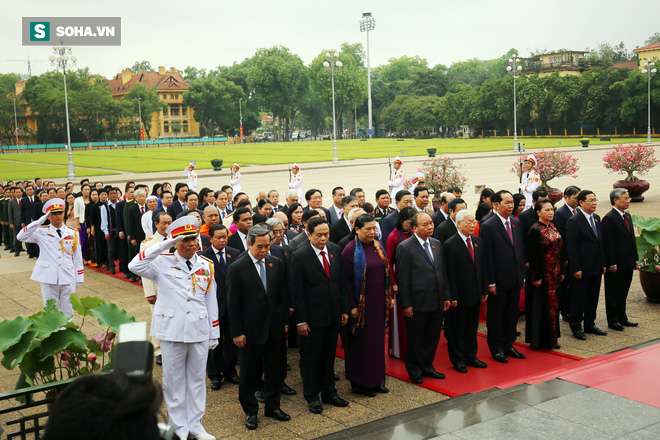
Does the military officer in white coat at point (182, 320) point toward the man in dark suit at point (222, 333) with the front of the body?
no

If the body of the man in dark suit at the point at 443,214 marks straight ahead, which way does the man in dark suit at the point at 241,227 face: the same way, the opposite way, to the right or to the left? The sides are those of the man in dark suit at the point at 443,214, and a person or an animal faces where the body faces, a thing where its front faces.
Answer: the same way

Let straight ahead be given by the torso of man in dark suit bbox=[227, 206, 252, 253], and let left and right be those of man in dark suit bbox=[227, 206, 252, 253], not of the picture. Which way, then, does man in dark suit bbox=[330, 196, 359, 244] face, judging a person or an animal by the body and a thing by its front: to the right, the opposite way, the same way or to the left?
the same way

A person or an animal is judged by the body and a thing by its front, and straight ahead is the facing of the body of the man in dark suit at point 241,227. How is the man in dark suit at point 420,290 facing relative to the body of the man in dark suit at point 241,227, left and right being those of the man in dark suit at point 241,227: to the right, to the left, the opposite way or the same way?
the same way

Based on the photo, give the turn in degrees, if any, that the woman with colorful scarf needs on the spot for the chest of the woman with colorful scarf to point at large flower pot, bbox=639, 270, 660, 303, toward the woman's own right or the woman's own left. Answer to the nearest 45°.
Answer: approximately 90° to the woman's own left

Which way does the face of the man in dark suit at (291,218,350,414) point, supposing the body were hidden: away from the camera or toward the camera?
toward the camera

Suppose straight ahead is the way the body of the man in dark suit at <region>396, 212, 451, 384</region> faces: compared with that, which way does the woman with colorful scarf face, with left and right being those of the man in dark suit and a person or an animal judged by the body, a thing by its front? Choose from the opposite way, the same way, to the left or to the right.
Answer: the same way

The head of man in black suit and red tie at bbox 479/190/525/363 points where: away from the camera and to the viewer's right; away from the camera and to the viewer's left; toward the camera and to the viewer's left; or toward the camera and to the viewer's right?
toward the camera and to the viewer's right

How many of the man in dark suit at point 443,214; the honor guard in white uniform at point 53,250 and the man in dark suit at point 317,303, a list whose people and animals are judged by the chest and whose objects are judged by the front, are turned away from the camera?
0

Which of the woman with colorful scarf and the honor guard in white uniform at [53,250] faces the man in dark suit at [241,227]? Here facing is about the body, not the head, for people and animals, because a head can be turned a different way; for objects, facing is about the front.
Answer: the honor guard in white uniform

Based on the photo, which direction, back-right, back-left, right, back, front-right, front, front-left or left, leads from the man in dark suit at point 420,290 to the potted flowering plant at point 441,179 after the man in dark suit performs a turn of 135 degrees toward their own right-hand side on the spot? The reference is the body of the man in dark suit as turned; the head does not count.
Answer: right
